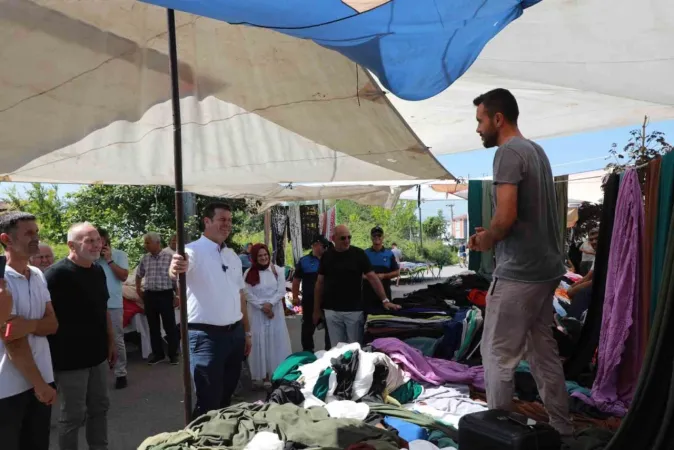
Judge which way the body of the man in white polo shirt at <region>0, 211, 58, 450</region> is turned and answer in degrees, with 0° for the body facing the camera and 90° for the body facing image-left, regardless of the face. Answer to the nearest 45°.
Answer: approximately 315°

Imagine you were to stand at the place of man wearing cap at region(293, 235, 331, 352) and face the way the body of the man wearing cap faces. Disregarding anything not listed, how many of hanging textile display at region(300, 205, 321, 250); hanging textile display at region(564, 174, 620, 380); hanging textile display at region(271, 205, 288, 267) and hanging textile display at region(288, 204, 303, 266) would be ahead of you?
1

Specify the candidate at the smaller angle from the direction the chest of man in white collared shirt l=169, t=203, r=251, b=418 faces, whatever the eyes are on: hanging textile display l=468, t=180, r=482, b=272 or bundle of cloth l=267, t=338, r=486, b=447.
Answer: the bundle of cloth

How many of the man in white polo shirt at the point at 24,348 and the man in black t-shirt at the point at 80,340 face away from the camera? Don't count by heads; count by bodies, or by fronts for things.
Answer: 0

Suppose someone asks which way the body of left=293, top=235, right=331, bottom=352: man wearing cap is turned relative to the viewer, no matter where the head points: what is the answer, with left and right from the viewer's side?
facing the viewer and to the right of the viewer

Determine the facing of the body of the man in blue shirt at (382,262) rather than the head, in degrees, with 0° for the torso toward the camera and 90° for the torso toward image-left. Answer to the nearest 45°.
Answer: approximately 0°

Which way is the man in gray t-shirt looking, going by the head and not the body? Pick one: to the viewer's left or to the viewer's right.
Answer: to the viewer's left

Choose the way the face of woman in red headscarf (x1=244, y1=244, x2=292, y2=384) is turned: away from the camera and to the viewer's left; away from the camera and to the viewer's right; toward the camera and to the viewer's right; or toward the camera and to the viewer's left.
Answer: toward the camera and to the viewer's right
